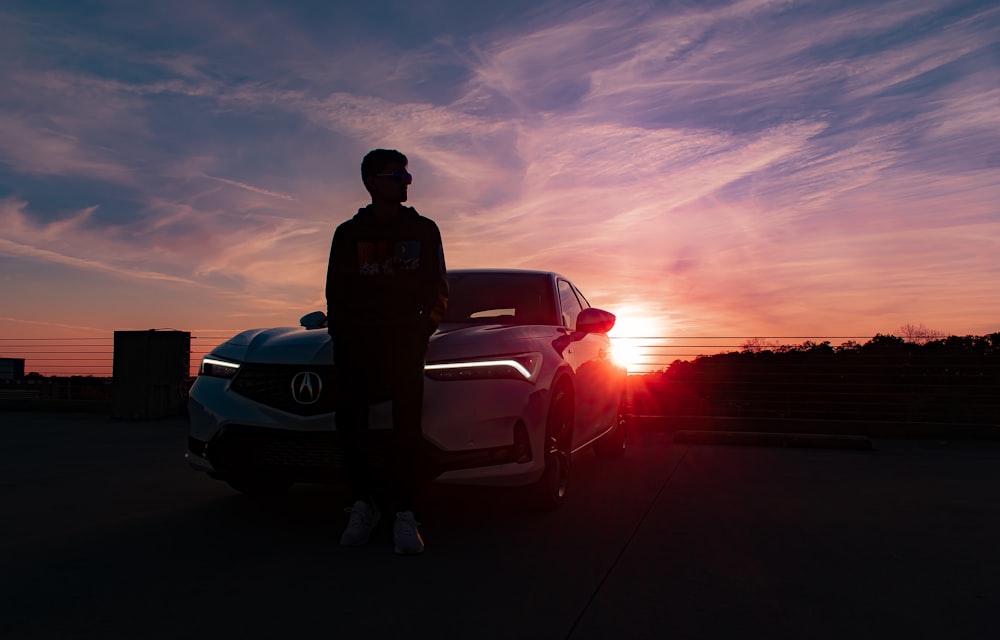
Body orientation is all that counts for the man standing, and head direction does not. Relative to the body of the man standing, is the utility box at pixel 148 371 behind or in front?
behind

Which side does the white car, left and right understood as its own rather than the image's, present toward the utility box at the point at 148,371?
right

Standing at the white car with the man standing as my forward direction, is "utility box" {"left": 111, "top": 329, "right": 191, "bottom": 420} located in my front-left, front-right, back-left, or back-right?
back-right

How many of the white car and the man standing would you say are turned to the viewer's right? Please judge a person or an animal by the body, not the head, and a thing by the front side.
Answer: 0

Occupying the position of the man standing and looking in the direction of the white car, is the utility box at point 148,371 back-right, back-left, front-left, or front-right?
front-left

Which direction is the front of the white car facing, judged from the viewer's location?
facing the viewer and to the left of the viewer

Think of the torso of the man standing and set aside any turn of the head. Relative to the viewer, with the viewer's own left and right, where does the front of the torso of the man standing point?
facing the viewer

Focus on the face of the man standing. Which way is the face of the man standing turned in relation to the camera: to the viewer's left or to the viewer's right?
to the viewer's right
